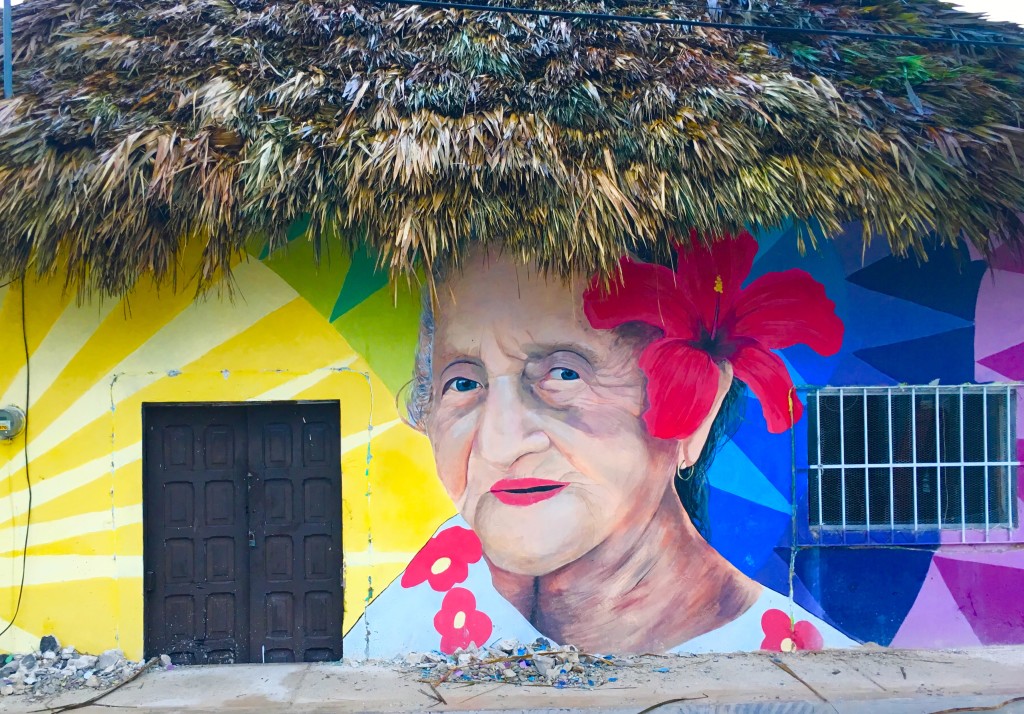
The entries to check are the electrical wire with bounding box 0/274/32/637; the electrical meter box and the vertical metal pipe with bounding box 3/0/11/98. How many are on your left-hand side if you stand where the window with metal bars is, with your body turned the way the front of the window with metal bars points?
0

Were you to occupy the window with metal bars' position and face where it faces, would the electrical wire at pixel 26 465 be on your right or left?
on your right

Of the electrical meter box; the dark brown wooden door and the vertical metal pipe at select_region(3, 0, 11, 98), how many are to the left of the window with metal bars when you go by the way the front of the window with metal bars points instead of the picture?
0

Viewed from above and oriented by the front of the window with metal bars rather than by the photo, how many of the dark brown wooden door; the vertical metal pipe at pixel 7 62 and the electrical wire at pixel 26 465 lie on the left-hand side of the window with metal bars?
0

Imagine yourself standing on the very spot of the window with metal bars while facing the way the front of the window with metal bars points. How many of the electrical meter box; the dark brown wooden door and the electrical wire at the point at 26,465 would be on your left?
0

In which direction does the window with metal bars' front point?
toward the camera

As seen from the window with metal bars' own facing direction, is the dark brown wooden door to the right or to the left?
on its right

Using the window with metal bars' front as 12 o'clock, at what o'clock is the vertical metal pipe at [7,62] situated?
The vertical metal pipe is roughly at 2 o'clock from the window with metal bars.

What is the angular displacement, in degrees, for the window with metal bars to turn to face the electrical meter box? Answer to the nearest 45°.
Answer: approximately 45° to its right
